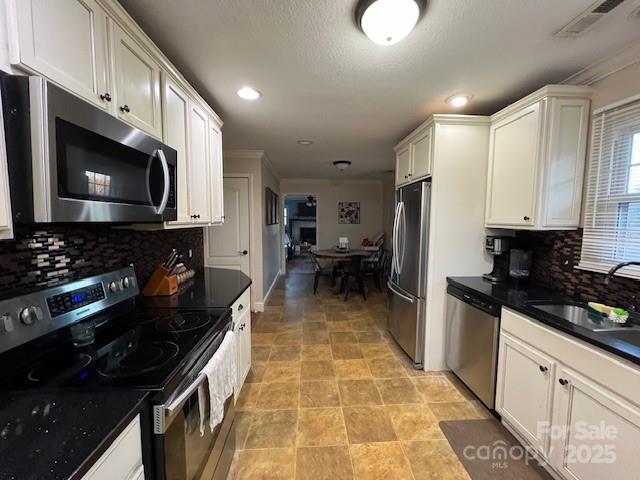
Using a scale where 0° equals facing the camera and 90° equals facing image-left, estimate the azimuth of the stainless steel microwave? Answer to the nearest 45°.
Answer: approximately 315°

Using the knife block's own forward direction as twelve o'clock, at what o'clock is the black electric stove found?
The black electric stove is roughly at 2 o'clock from the knife block.

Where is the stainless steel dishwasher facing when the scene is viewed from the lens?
facing the viewer and to the left of the viewer

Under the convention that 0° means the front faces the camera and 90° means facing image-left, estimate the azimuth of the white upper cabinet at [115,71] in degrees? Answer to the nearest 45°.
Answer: approximately 315°

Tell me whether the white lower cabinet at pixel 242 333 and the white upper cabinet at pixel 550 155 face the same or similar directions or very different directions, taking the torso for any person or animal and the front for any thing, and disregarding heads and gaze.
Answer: very different directions

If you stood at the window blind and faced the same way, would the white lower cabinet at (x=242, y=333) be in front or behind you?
in front

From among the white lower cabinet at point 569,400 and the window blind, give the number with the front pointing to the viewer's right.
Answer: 0

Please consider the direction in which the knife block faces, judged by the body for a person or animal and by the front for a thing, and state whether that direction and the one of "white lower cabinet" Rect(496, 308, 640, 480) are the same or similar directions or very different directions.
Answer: very different directions

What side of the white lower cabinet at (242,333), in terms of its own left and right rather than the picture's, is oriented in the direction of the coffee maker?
front

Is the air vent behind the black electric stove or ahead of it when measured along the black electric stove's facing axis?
ahead

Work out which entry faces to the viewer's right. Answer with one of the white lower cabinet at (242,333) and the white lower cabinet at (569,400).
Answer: the white lower cabinet at (242,333)

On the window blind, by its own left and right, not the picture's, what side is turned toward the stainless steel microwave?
front

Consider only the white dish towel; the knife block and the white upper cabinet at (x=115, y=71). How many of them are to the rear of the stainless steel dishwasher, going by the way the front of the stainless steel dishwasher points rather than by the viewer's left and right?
0

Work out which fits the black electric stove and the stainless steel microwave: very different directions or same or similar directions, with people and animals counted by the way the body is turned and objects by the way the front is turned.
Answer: same or similar directions

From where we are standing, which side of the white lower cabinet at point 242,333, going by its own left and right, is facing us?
right
